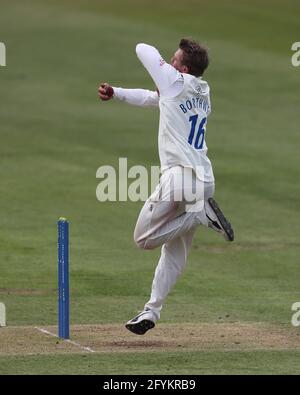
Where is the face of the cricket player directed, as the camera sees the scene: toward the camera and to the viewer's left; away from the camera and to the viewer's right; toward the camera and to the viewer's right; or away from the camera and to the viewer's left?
away from the camera and to the viewer's left

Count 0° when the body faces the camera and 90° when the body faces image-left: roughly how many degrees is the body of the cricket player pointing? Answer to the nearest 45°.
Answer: approximately 135°
